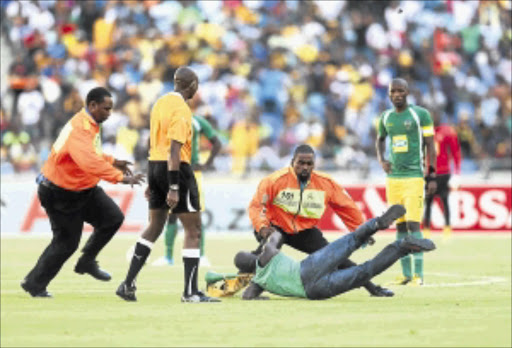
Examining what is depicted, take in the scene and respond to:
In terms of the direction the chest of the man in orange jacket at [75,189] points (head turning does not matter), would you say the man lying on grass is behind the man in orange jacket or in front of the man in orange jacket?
in front

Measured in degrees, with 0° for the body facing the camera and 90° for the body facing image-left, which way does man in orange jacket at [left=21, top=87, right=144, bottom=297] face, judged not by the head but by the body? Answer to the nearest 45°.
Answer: approximately 270°

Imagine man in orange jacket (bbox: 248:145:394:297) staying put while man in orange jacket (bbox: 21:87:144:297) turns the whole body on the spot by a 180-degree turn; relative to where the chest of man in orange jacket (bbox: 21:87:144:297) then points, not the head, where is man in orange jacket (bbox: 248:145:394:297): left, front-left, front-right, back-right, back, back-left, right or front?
back
